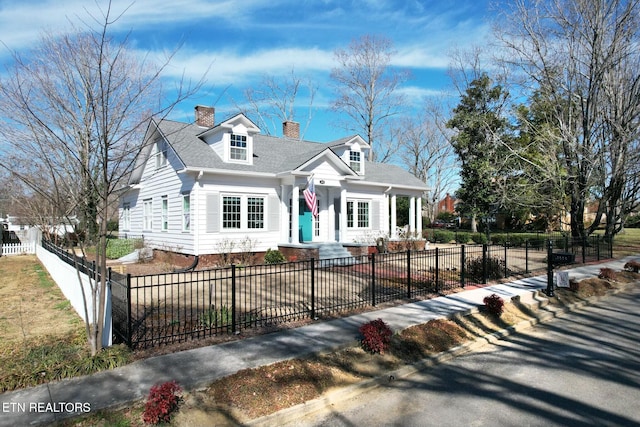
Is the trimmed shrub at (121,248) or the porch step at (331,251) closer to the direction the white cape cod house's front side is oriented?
the porch step

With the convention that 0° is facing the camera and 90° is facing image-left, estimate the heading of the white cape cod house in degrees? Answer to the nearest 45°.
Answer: approximately 315°

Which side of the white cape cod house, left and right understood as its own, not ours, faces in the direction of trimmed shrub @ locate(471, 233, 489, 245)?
left

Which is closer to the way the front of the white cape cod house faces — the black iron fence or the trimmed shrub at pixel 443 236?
the black iron fence

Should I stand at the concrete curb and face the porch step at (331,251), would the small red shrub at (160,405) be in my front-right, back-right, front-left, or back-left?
back-left

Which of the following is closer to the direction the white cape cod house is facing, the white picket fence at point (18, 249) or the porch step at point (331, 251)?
the porch step

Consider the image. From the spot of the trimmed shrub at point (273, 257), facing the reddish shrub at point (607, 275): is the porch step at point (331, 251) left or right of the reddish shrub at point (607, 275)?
left

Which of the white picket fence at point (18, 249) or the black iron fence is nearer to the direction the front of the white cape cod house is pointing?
the black iron fence
